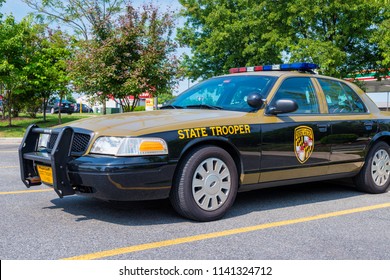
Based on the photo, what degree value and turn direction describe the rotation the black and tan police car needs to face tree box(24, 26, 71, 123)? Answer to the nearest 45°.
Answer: approximately 90° to its right

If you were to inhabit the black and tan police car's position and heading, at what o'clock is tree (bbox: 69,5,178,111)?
The tree is roughly at 4 o'clock from the black and tan police car.

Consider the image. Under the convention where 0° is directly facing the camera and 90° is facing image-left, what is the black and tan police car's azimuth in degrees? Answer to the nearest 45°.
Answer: approximately 45°

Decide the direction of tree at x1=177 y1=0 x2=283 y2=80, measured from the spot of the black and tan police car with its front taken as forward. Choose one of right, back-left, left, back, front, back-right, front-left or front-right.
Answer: back-right

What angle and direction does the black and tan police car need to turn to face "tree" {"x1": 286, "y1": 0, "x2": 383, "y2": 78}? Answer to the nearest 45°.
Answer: approximately 135° to its right

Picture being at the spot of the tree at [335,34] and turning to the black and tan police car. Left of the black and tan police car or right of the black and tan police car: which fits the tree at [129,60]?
right

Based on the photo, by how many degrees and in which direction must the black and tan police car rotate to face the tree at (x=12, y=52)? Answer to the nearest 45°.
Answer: approximately 90° to its right
